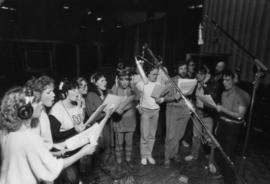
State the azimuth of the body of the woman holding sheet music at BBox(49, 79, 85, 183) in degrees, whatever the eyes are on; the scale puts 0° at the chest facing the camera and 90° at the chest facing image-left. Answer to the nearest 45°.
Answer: approximately 315°

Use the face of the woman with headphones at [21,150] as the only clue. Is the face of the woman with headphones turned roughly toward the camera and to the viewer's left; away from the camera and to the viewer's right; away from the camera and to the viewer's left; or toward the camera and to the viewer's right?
away from the camera and to the viewer's right

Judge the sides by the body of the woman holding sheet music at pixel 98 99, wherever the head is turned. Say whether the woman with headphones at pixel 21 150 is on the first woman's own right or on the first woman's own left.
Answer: on the first woman's own right

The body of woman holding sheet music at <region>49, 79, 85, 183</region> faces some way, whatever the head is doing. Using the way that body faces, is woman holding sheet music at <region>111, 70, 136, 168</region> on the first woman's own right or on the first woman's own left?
on the first woman's own left

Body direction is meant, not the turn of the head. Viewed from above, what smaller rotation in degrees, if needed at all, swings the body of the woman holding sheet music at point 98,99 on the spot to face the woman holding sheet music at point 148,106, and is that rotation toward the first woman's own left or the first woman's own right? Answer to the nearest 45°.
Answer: approximately 45° to the first woman's own left

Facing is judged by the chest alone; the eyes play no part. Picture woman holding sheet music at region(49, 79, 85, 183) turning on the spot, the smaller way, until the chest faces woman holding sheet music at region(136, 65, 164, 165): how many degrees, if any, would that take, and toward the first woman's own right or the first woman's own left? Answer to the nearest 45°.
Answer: approximately 90° to the first woman's own left

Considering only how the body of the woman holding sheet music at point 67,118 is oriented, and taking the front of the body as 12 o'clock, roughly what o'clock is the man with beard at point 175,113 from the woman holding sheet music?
The man with beard is roughly at 10 o'clock from the woman holding sheet music.

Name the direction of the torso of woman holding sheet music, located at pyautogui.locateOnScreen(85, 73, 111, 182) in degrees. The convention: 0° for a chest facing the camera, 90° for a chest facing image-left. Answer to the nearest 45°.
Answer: approximately 315°

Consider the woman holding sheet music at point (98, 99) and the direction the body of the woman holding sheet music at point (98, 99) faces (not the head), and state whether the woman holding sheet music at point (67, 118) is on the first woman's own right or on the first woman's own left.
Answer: on the first woman's own right

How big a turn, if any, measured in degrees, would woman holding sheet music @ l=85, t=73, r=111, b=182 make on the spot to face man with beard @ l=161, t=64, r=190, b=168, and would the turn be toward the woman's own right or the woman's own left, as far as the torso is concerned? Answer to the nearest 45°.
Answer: approximately 45° to the woman's own left
